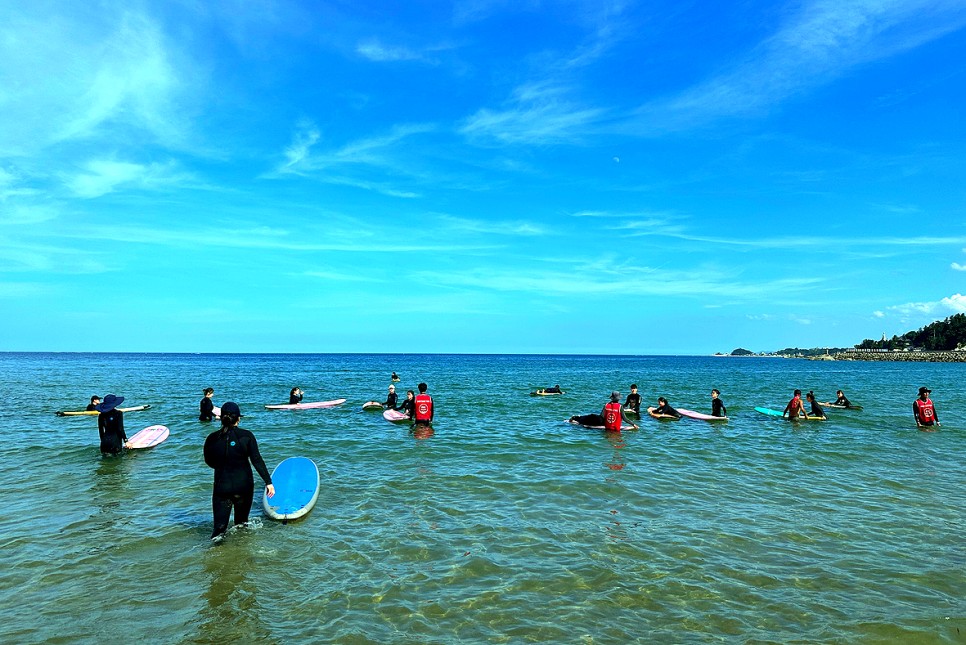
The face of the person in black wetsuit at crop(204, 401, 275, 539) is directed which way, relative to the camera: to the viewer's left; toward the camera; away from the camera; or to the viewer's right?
away from the camera

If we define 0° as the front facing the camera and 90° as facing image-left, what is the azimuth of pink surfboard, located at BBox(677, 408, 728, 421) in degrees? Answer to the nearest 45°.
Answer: approximately 90°

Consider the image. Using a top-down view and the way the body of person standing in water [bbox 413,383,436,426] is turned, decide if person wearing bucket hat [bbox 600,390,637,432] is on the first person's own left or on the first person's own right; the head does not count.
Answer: on the first person's own right

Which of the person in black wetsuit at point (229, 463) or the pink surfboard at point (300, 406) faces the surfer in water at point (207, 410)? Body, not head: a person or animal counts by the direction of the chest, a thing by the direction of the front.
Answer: the person in black wetsuit

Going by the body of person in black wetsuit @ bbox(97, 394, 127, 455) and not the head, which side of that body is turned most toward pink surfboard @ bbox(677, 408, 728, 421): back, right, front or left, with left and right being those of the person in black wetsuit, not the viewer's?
right

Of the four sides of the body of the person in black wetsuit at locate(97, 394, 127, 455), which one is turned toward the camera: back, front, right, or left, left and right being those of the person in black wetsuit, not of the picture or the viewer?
back

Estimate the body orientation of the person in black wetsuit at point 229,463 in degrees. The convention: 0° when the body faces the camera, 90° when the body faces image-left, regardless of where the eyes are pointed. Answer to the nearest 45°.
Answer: approximately 180°
